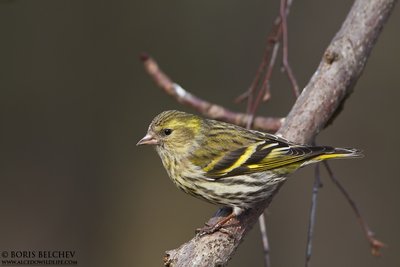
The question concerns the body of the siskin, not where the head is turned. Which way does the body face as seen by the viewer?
to the viewer's left
